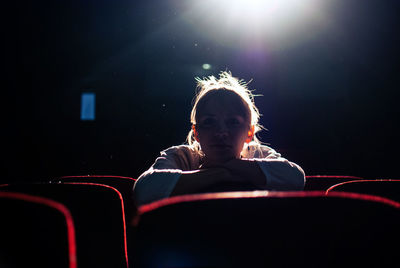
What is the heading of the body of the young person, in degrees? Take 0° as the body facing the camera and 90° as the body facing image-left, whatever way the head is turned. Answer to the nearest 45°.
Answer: approximately 0°

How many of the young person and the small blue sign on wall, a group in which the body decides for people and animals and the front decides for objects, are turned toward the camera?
2
